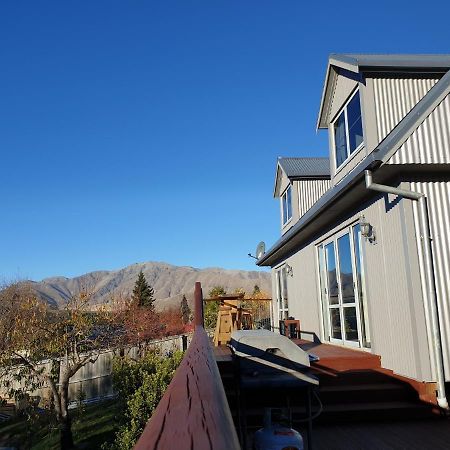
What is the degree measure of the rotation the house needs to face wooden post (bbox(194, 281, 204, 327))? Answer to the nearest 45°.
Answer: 0° — it already faces it

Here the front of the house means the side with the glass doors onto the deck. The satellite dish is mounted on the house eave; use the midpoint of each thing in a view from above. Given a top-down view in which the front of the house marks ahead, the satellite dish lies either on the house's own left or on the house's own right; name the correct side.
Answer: on the house's own right

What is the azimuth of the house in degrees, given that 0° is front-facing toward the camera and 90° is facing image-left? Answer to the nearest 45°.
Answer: approximately 45°
